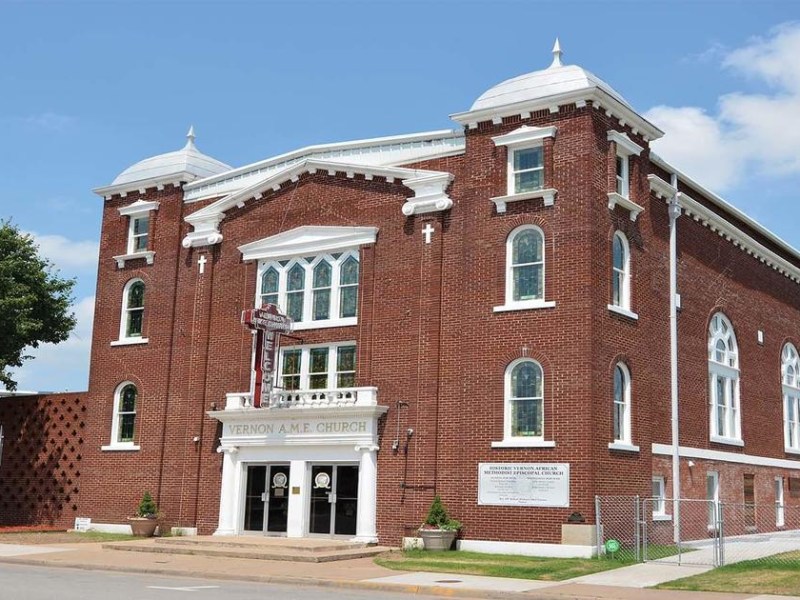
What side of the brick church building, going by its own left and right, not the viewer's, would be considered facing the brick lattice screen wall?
right

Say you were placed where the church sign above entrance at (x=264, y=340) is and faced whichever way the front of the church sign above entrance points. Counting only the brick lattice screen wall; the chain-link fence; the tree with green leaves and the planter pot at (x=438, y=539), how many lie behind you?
2

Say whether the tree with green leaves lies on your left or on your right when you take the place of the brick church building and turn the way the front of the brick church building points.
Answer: on your right

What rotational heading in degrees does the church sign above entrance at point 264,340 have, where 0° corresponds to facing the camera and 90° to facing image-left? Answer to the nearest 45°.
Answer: approximately 315°

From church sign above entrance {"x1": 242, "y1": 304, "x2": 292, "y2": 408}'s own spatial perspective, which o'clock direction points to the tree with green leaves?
The tree with green leaves is roughly at 6 o'clock from the church sign above entrance.

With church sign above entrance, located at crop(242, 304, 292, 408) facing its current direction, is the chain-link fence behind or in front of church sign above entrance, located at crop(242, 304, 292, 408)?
in front

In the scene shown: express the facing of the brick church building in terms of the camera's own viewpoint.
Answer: facing the viewer and to the left of the viewer
